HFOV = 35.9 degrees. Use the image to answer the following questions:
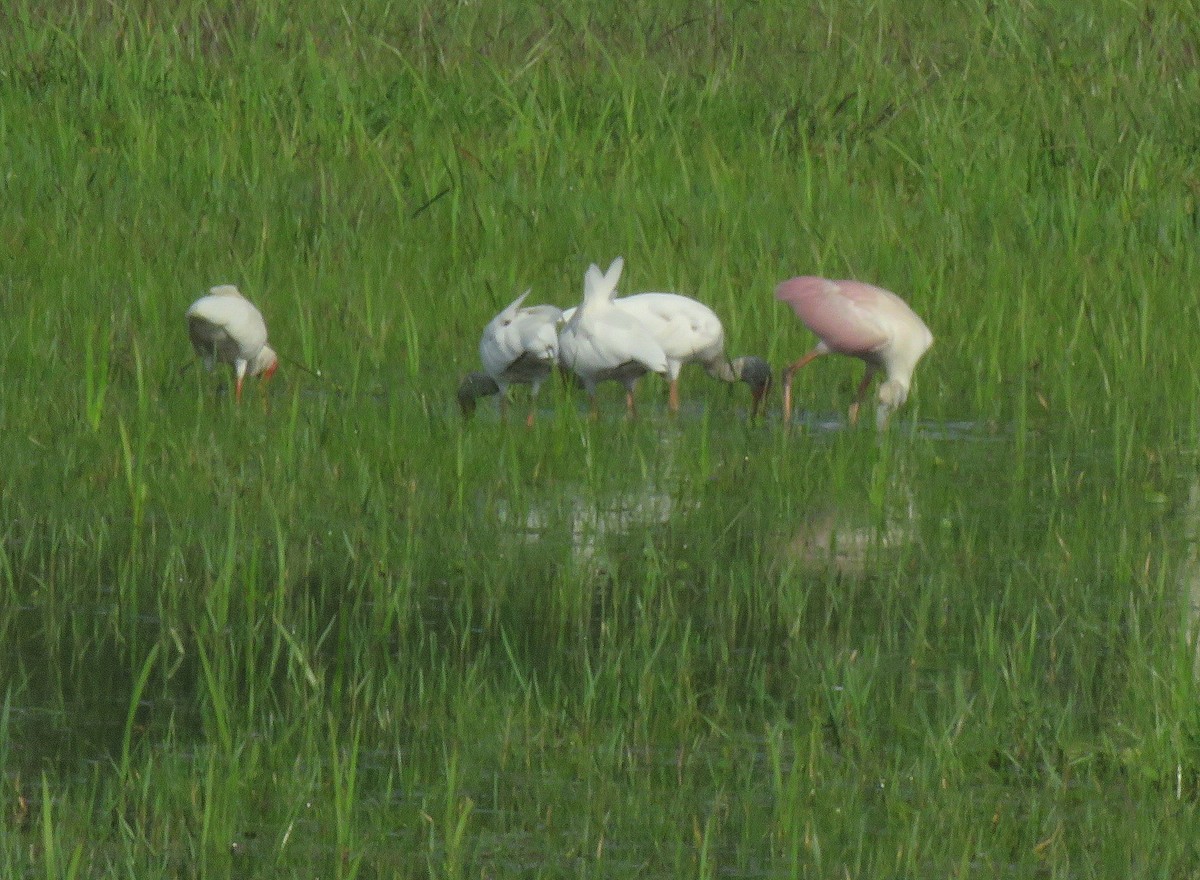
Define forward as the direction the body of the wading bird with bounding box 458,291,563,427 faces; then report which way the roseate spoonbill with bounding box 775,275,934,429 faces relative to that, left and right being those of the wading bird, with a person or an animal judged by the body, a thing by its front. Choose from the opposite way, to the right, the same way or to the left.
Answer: the opposite way

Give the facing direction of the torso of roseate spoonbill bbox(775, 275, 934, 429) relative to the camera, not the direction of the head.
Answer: to the viewer's right

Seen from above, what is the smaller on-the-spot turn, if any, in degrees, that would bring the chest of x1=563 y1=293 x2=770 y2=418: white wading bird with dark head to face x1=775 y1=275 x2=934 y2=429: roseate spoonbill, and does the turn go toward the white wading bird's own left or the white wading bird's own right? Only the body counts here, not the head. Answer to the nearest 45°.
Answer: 0° — it already faces it

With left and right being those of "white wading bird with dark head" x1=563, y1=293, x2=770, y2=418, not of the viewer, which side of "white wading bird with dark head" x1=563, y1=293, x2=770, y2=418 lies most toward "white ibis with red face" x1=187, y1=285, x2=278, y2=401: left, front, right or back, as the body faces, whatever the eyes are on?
back

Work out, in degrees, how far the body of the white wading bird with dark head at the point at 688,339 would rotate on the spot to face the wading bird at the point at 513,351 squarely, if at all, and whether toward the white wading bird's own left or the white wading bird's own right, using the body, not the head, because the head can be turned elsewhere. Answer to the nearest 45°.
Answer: approximately 135° to the white wading bird's own right

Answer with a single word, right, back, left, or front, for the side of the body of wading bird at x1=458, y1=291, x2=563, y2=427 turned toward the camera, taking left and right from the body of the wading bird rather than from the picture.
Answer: left

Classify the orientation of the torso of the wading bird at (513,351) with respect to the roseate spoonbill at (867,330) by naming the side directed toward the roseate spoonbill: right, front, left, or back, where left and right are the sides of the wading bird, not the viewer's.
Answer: back

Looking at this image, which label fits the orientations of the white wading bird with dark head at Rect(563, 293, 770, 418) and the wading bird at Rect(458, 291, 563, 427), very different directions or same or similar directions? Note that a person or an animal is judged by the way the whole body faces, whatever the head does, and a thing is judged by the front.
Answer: very different directions

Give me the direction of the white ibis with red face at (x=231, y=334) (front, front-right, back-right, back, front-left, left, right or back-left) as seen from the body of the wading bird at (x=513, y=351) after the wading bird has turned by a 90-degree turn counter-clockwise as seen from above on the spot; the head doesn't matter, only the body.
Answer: right

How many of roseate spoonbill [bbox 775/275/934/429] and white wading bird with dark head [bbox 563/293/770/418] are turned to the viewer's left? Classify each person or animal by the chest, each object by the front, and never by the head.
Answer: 0

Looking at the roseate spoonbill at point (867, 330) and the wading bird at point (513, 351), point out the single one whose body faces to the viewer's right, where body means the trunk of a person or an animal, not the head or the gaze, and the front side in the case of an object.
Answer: the roseate spoonbill

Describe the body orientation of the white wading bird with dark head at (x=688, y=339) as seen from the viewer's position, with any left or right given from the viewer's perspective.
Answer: facing to the right of the viewer
